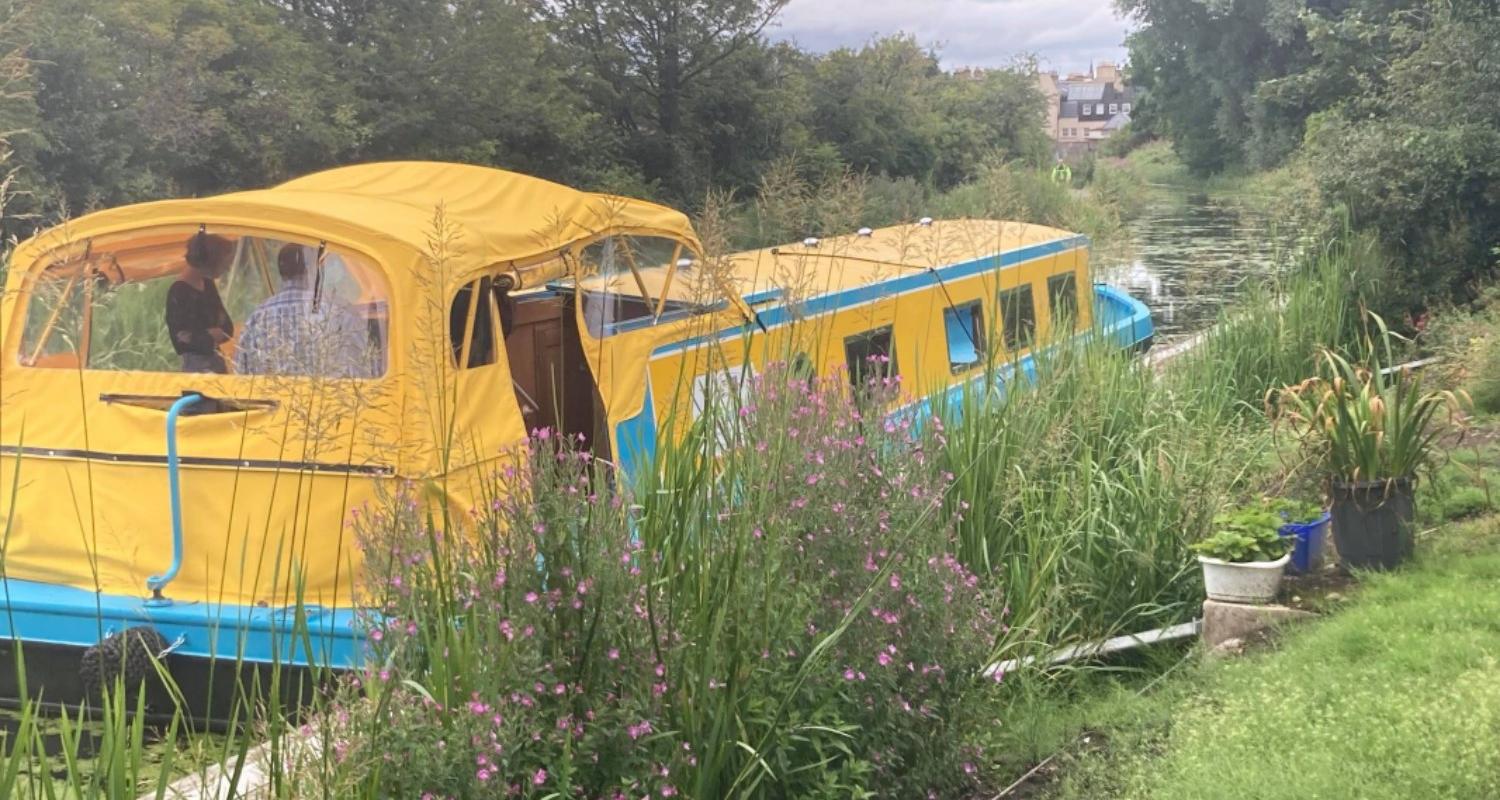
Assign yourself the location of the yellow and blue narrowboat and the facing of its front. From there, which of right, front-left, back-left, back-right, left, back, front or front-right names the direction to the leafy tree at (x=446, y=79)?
front-left

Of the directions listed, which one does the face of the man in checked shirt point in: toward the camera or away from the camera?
away from the camera

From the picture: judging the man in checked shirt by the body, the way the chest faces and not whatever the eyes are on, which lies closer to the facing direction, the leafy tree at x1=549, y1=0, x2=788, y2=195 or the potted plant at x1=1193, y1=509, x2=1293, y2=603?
the leafy tree

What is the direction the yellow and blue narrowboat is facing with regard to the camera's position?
facing away from the viewer and to the right of the viewer

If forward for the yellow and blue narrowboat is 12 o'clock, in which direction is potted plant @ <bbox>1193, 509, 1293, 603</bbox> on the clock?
The potted plant is roughly at 4 o'clock from the yellow and blue narrowboat.

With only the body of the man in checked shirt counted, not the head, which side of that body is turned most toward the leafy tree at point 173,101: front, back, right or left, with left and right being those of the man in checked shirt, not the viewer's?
front

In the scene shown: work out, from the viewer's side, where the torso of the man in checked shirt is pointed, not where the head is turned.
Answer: away from the camera

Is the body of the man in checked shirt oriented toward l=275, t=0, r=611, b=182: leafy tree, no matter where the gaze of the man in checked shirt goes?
yes

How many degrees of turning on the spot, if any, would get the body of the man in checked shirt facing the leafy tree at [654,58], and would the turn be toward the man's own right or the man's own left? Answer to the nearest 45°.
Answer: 0° — they already face it
